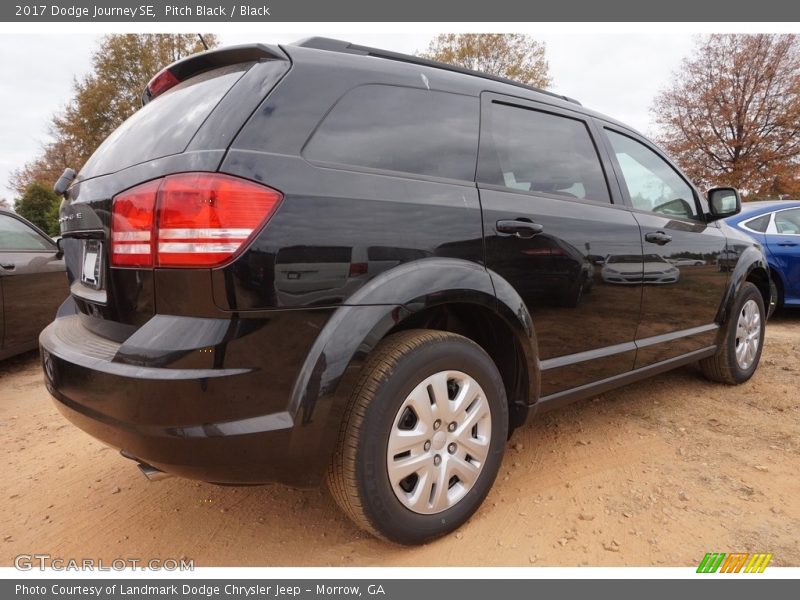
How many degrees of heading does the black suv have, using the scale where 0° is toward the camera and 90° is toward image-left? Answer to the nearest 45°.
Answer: approximately 225°

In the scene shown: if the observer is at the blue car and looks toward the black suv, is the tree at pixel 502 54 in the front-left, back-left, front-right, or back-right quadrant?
back-right

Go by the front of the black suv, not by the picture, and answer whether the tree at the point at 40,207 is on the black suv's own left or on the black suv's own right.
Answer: on the black suv's own left

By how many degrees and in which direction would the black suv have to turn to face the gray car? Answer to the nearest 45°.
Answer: approximately 90° to its left

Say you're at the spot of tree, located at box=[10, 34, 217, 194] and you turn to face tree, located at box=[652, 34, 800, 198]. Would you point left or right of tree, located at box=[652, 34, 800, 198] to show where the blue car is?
right
